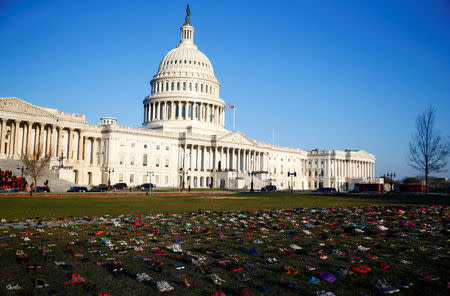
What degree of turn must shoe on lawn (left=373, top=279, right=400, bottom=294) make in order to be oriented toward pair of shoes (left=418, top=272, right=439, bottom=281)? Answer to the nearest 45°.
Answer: approximately 45° to its left

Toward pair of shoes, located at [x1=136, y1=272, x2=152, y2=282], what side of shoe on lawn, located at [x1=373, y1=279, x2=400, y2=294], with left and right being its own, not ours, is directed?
back

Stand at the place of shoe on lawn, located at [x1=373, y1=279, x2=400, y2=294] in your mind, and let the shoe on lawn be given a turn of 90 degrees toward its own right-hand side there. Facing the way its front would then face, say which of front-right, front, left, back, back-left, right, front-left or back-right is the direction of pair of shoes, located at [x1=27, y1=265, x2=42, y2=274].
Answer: right

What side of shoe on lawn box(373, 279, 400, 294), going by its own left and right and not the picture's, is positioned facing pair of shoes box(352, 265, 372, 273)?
left

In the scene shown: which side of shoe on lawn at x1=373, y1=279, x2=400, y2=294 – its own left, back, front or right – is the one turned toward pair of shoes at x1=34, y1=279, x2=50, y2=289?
back

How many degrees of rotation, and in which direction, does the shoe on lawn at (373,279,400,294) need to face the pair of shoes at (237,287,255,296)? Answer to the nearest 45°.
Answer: approximately 135° to its right

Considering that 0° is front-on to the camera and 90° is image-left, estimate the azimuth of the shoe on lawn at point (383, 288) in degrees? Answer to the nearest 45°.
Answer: approximately 270°
